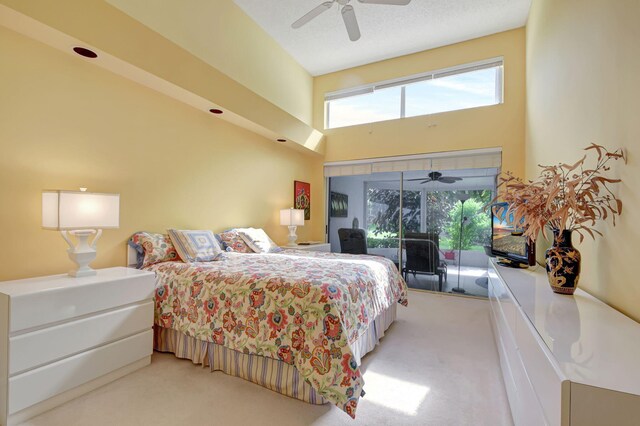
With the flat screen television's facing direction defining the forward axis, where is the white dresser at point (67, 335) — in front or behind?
in front

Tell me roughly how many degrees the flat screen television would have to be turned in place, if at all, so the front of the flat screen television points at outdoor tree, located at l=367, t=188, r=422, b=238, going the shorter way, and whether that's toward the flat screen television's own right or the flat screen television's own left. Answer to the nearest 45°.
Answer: approximately 90° to the flat screen television's own right

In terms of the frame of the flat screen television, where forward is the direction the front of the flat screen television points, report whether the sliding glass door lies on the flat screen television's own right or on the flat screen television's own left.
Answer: on the flat screen television's own right

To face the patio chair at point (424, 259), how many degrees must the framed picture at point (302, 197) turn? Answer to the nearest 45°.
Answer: approximately 45° to its left

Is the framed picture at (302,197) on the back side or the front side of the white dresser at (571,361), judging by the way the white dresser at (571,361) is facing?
on the front side

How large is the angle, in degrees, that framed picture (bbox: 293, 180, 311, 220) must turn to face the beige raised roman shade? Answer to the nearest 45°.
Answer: approximately 45° to its left

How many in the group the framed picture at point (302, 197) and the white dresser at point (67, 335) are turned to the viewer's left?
0

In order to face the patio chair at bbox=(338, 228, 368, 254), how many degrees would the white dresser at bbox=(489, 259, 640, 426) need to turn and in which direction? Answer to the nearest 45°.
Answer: approximately 45° to its right

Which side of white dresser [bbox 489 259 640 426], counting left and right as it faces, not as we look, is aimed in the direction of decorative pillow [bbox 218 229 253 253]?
front

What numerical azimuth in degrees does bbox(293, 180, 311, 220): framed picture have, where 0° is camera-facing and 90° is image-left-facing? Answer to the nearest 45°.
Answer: approximately 315°

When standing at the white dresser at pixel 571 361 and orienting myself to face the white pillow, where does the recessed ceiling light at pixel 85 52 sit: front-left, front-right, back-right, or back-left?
front-left

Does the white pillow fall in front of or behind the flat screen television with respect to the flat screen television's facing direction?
in front

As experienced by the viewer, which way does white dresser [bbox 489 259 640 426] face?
facing to the left of the viewer
